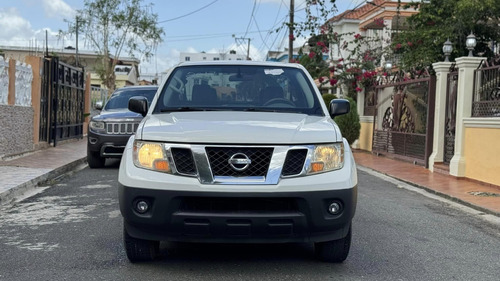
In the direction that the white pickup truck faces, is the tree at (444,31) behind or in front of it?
behind

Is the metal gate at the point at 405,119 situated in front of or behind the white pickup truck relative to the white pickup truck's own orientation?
behind

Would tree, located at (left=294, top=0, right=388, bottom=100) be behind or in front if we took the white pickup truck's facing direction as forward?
behind

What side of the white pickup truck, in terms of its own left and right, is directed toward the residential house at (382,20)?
back

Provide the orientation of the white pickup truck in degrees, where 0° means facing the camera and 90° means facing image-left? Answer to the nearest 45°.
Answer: approximately 0°

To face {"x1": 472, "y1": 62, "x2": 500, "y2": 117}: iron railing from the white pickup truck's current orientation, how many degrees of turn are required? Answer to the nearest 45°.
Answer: approximately 135° to its left

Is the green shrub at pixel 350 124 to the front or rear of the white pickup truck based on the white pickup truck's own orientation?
to the rear

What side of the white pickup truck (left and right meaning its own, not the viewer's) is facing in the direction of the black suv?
back

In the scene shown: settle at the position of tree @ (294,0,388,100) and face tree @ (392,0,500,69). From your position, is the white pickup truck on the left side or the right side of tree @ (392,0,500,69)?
right
